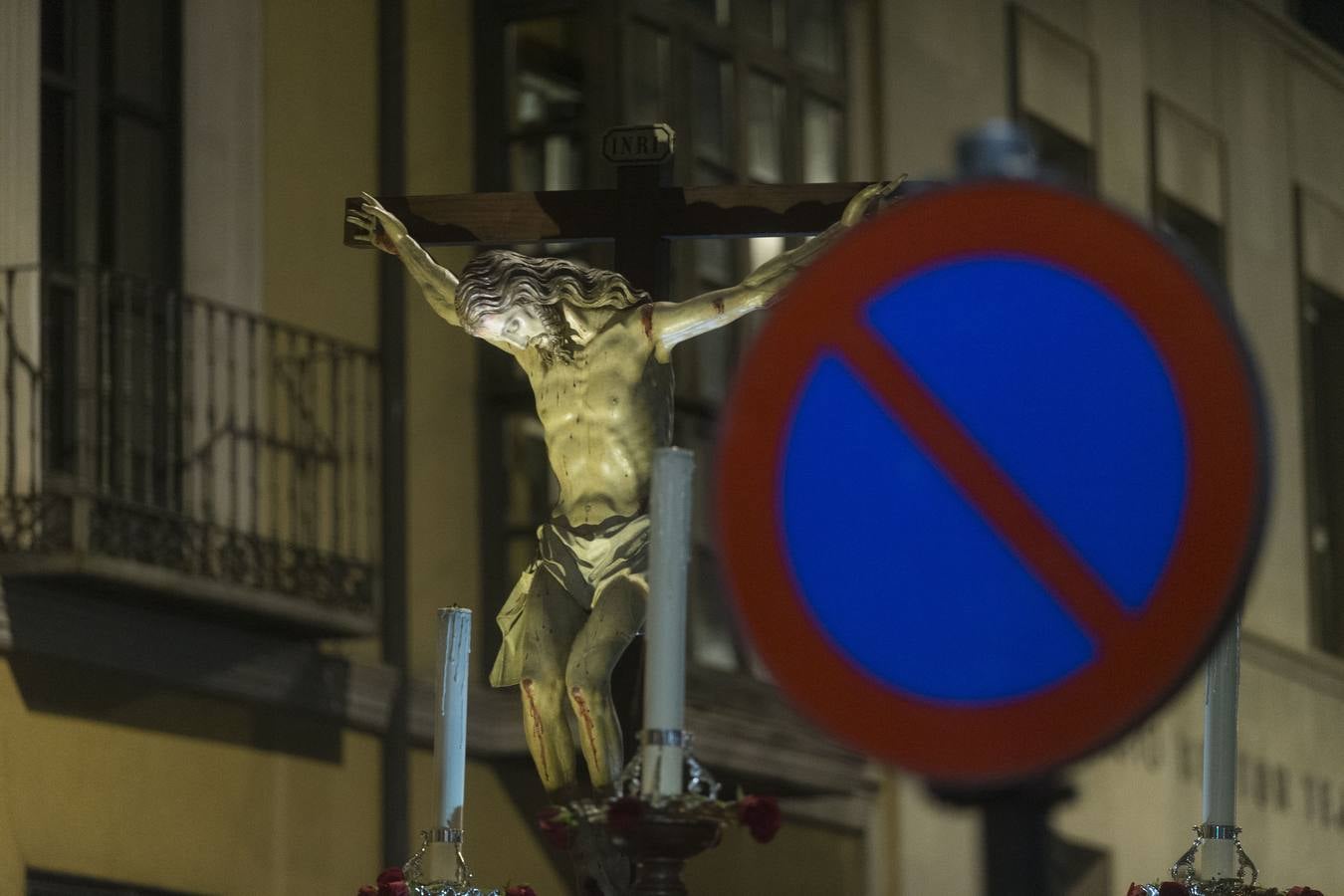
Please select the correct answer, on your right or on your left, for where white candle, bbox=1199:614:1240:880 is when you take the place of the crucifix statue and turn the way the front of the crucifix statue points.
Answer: on your left

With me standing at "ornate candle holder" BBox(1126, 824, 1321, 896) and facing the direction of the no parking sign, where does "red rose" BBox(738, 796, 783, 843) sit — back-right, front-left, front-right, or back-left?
front-right

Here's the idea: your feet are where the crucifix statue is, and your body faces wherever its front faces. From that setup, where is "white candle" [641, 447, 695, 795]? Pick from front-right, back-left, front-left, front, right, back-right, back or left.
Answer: front-left

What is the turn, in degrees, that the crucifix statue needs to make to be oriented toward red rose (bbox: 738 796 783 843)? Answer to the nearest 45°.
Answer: approximately 45° to its left

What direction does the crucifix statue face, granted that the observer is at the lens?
facing the viewer and to the left of the viewer

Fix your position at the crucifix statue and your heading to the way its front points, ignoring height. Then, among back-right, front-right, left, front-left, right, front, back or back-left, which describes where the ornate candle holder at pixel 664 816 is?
front-left

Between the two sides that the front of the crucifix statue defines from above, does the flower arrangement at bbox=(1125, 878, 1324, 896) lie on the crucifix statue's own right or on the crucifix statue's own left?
on the crucifix statue's own left

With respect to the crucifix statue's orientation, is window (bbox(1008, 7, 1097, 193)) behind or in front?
behind
